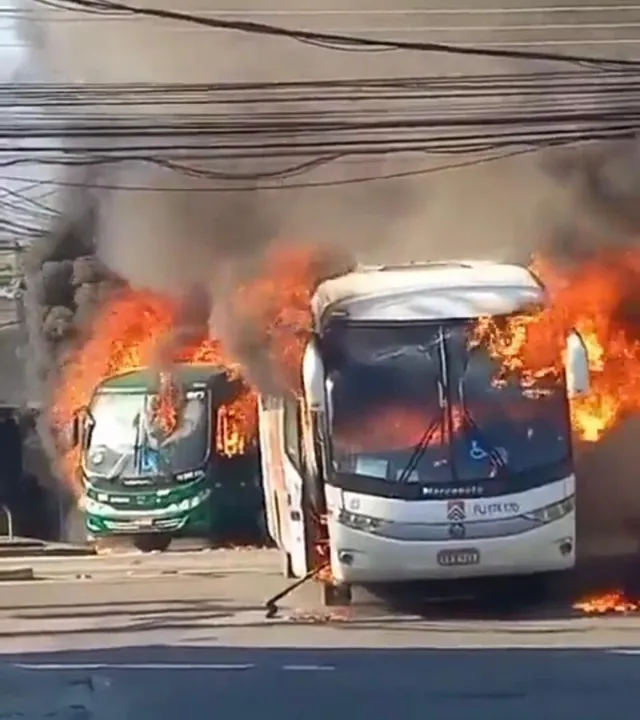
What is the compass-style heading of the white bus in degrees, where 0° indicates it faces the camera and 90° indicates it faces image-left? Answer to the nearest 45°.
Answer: approximately 0°
